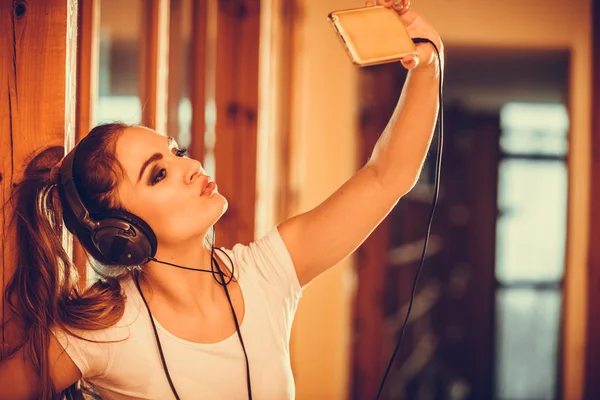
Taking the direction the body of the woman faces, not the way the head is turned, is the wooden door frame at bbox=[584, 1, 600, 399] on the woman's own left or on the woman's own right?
on the woman's own left

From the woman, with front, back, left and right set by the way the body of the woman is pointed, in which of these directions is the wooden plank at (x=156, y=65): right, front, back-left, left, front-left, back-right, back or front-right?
back-left

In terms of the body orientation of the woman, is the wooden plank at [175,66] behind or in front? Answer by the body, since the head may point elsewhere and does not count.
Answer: behind

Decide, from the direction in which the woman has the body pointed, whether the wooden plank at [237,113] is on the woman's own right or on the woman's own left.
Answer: on the woman's own left

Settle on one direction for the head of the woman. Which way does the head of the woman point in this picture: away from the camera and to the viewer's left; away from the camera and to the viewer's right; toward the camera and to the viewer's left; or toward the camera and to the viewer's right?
toward the camera and to the viewer's right

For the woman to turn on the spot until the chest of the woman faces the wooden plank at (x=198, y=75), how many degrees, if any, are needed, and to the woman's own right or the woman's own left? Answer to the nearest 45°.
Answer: approximately 135° to the woman's own left

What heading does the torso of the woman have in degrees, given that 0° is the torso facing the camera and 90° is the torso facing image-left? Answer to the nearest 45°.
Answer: approximately 315°
